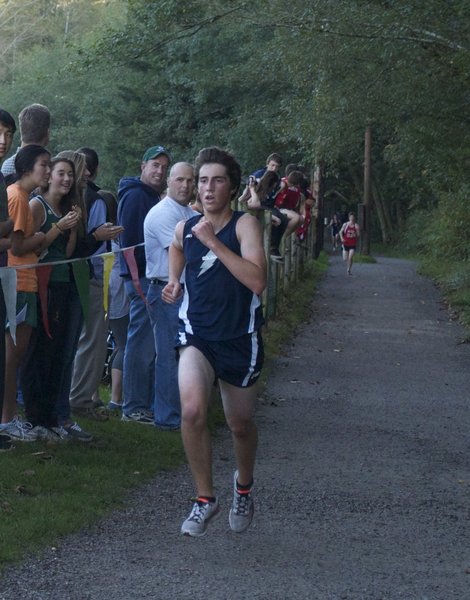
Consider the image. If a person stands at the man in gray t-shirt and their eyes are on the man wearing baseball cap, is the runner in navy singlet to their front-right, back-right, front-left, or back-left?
back-left

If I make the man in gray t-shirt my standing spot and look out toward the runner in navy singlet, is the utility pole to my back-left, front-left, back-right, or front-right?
back-left

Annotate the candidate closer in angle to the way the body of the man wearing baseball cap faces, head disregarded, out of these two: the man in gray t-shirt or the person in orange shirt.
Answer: the man in gray t-shirt

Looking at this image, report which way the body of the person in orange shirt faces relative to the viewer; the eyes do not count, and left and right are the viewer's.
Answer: facing to the right of the viewer

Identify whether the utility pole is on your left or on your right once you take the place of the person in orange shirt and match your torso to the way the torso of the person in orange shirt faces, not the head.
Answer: on your left
